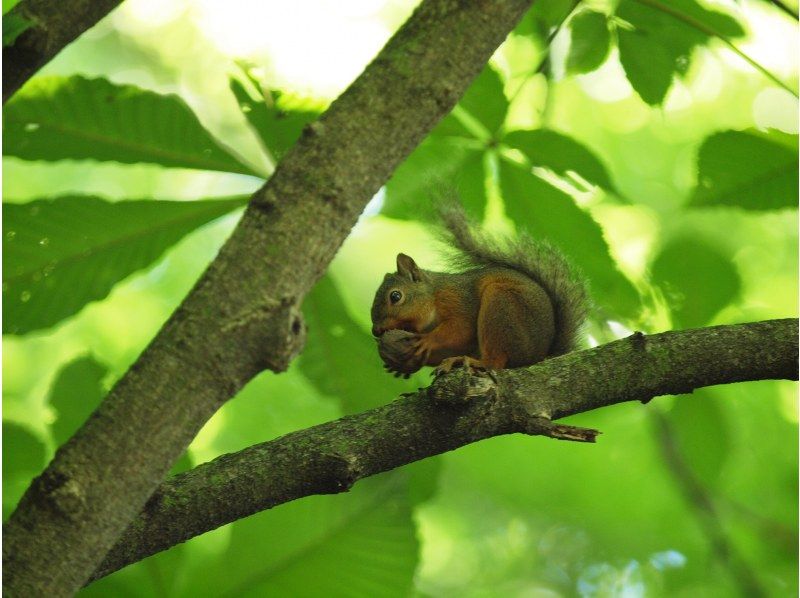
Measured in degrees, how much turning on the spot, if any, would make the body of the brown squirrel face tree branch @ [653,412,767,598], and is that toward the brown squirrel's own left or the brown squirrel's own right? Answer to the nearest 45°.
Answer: approximately 135° to the brown squirrel's own right

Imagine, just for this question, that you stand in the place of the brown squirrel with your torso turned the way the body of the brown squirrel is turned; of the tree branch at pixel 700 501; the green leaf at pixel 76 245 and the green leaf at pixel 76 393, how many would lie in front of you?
2

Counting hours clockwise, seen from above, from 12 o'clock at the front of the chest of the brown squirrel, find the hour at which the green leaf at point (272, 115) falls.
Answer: The green leaf is roughly at 1 o'clock from the brown squirrel.

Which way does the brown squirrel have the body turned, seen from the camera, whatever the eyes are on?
to the viewer's left
